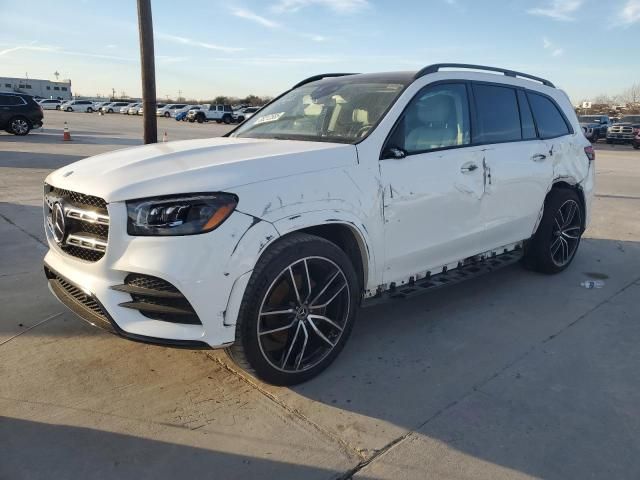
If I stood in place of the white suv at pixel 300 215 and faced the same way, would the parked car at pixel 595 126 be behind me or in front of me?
behind

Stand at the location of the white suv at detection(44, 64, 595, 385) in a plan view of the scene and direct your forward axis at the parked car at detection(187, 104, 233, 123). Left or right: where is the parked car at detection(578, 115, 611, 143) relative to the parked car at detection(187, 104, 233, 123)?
right

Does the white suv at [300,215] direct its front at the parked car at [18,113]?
no

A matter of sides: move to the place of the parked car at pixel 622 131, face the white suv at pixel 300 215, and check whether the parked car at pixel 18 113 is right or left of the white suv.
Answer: right

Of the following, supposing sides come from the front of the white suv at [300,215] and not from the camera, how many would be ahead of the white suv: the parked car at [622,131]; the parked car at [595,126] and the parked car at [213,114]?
0

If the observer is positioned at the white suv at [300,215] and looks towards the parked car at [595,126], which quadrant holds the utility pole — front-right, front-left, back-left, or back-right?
front-left

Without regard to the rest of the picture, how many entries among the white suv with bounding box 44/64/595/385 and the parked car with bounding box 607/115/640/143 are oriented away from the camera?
0

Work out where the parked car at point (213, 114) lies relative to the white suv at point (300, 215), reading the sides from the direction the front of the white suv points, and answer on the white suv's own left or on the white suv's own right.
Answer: on the white suv's own right

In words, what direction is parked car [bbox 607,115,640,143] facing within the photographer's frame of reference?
facing the viewer and to the left of the viewer

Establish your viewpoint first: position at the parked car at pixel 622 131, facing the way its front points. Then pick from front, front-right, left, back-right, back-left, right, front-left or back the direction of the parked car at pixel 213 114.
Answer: front-right

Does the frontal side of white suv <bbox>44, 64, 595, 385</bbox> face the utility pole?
no

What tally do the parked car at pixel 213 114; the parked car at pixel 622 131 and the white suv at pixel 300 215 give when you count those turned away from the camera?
0

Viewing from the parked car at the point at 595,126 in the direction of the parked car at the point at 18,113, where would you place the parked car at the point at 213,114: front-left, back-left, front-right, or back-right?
front-right

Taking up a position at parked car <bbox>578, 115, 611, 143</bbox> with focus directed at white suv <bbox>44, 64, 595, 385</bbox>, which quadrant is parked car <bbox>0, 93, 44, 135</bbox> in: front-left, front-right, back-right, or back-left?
front-right
